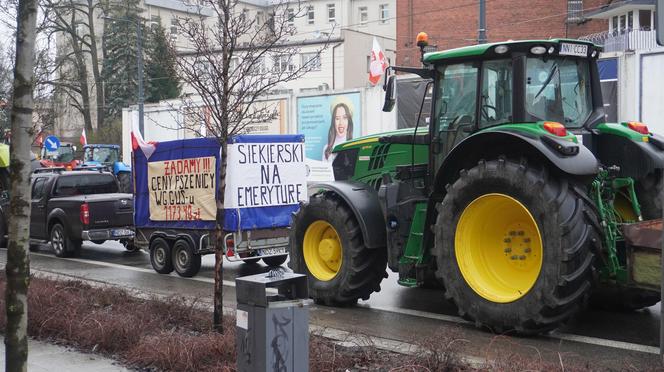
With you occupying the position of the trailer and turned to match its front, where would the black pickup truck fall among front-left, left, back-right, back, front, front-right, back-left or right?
front

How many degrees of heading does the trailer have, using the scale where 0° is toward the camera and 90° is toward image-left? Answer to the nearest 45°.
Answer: approximately 135°

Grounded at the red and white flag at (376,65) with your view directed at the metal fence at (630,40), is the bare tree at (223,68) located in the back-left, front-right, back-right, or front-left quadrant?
back-right

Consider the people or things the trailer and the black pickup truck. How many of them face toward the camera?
0

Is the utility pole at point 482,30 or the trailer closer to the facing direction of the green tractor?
the trailer

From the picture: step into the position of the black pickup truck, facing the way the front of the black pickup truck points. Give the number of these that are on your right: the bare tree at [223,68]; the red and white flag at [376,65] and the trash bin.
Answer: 1

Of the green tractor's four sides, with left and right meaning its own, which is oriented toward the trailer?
front

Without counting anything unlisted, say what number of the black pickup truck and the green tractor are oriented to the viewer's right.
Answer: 0

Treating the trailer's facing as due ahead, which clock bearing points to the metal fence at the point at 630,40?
The metal fence is roughly at 3 o'clock from the trailer.

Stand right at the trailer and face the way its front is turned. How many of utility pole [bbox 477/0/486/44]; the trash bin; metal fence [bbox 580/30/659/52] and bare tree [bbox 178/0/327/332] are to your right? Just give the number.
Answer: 2

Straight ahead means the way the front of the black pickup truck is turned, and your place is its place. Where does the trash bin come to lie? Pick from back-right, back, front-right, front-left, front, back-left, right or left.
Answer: back-left

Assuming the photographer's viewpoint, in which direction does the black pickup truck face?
facing away from the viewer and to the left of the viewer

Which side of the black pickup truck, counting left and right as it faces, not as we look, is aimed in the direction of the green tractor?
back

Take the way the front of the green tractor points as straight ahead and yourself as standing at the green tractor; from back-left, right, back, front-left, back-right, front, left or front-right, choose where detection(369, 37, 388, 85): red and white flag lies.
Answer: front-right

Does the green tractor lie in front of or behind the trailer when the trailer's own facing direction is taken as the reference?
behind

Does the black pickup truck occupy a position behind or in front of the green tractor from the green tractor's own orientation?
in front

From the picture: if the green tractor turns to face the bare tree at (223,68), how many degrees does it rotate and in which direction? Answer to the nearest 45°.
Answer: approximately 90° to its left

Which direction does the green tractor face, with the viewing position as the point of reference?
facing away from the viewer and to the left of the viewer
